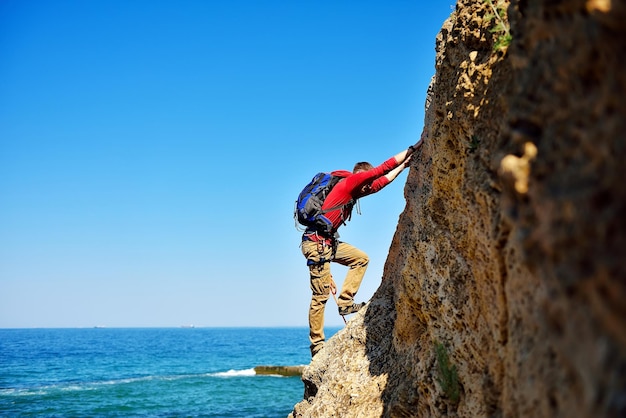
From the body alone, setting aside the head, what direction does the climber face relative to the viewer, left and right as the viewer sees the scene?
facing to the right of the viewer
